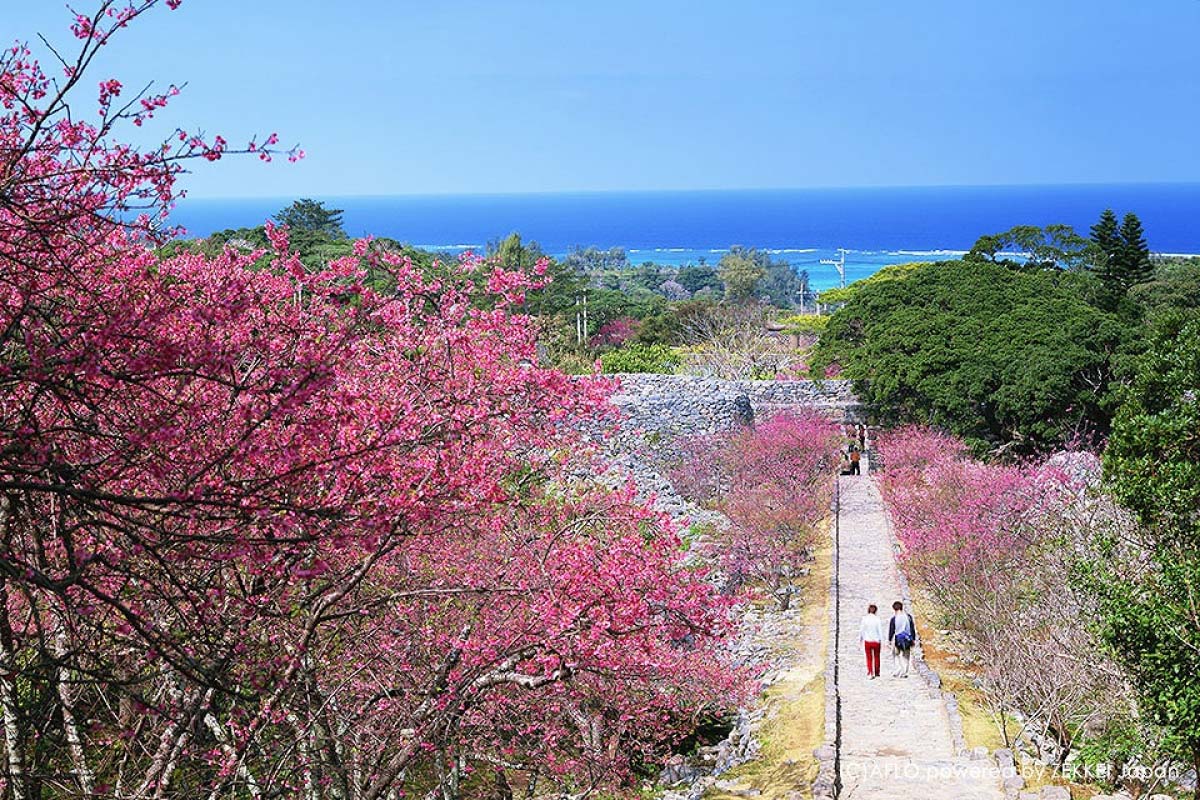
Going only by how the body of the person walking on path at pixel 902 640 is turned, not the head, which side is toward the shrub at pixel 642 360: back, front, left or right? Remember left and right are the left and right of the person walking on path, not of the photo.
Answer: front

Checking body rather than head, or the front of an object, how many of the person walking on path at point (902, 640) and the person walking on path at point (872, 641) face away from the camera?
2

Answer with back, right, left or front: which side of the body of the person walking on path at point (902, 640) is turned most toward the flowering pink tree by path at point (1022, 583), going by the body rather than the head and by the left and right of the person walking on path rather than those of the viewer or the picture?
right

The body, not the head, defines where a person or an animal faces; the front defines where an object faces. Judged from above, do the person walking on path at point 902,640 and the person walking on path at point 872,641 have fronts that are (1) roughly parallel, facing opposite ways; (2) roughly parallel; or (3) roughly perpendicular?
roughly parallel

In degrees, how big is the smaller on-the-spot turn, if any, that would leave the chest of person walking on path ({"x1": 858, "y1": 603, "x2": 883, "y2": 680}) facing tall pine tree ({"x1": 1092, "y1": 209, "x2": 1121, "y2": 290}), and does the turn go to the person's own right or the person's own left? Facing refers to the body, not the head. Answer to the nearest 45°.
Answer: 0° — they already face it

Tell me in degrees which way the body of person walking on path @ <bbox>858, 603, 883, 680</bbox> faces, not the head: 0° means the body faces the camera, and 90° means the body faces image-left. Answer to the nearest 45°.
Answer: approximately 180°

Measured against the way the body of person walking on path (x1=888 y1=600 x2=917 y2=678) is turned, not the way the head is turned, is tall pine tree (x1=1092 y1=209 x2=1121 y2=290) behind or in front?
in front

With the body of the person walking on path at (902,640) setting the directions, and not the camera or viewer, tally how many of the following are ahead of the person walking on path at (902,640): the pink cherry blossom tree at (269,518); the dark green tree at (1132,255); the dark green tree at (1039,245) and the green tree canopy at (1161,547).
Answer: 2

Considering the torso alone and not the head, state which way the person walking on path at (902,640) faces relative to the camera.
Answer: away from the camera

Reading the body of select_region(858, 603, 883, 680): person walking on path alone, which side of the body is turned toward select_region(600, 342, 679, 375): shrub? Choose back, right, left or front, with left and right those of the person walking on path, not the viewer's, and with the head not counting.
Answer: front
